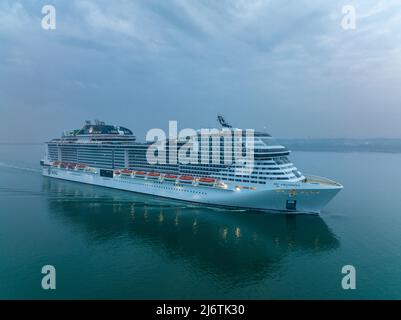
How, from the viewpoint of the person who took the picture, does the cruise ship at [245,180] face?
facing the viewer and to the right of the viewer
